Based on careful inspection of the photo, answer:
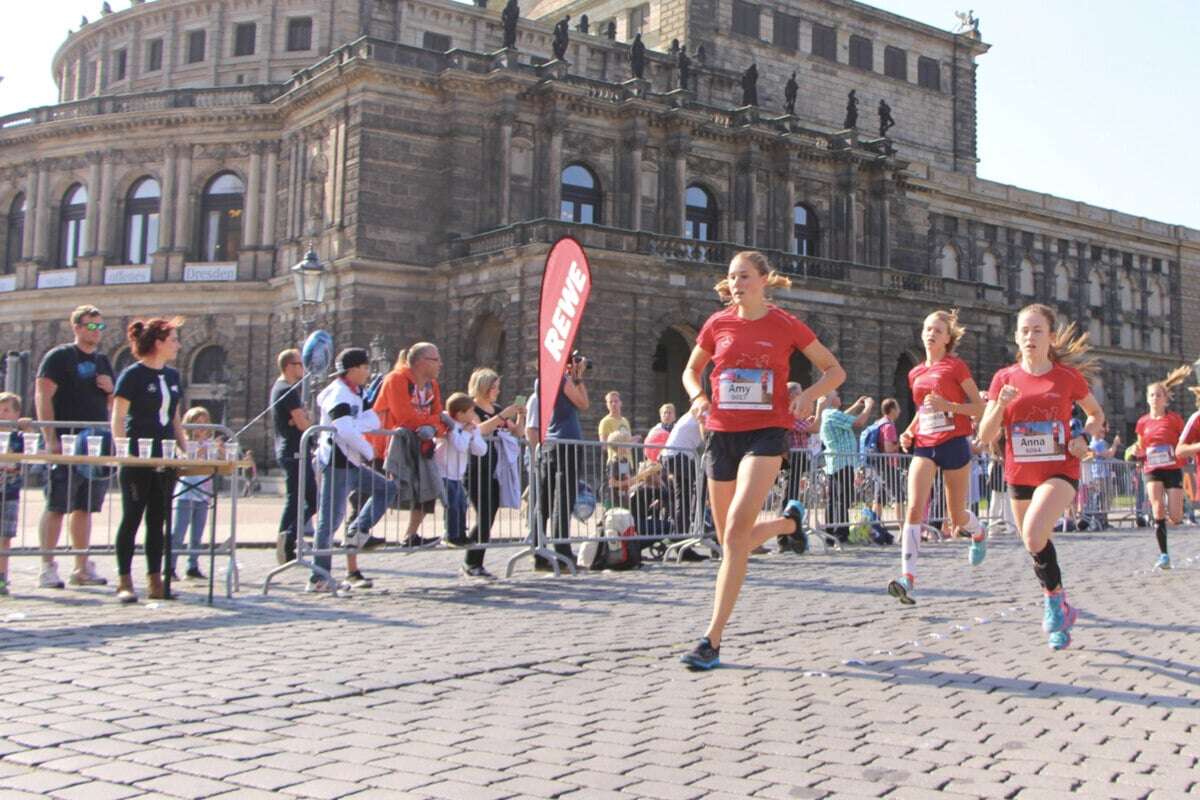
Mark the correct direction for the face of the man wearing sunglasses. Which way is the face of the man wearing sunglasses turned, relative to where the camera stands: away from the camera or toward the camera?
toward the camera

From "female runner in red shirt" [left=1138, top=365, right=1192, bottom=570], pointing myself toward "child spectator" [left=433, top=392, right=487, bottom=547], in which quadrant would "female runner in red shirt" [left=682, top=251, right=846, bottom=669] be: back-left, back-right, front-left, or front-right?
front-left

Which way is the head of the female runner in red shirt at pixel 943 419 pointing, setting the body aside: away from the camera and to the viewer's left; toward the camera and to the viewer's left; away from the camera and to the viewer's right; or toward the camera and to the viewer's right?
toward the camera and to the viewer's left

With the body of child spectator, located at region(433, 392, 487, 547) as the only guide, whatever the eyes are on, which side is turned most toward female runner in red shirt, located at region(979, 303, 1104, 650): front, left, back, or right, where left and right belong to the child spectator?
front

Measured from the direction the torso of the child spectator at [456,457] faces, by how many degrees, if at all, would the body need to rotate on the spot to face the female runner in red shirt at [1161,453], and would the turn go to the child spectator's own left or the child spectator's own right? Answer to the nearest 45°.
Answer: approximately 45° to the child spectator's own left

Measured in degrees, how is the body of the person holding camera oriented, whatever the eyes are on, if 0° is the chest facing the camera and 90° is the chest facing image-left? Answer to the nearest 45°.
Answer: approximately 315°

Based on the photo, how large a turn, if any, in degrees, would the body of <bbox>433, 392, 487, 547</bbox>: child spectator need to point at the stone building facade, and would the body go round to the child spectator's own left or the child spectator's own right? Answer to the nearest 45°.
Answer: approximately 135° to the child spectator's own left

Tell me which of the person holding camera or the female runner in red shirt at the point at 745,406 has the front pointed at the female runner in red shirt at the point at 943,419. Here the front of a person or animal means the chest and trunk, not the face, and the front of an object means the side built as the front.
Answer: the person holding camera

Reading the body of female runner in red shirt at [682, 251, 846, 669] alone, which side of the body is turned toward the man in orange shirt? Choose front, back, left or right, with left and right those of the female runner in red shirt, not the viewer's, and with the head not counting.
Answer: right

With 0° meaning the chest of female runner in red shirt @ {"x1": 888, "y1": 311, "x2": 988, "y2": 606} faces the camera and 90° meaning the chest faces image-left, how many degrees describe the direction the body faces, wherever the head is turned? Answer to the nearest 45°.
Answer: approximately 45°

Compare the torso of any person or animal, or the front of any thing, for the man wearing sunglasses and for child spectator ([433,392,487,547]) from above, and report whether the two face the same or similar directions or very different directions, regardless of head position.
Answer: same or similar directions

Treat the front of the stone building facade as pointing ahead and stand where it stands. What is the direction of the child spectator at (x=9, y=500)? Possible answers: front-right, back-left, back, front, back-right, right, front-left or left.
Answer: front-left

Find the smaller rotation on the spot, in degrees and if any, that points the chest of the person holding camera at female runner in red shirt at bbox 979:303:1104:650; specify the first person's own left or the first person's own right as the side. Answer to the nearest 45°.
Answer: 0° — they already face them

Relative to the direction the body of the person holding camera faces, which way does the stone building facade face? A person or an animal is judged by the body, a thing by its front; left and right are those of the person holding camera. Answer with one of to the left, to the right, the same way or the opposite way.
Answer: to the right

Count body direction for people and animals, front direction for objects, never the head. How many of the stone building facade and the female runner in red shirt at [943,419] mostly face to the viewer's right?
0

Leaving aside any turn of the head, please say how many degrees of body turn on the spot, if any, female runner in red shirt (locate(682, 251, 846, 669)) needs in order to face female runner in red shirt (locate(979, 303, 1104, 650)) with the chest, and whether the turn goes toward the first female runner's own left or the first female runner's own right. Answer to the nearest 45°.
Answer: approximately 180°
